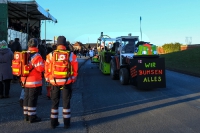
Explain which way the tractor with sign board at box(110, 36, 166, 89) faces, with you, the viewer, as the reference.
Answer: facing the viewer and to the right of the viewer

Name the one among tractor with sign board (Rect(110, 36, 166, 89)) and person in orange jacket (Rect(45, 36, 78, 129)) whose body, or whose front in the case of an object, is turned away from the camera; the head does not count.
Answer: the person in orange jacket

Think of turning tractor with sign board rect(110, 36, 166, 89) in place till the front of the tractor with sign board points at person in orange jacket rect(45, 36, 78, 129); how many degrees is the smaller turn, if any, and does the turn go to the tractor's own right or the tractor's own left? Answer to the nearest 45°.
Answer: approximately 45° to the tractor's own right

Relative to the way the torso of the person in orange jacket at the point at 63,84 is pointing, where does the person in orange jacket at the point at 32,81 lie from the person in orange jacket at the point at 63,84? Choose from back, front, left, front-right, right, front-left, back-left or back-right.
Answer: front-left

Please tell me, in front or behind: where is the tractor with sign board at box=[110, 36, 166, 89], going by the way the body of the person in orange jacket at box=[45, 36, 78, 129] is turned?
in front

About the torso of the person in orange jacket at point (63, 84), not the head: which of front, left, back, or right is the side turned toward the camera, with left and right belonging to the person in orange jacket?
back

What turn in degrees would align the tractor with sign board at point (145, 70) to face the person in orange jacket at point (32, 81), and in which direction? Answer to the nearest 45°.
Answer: approximately 90° to its right
